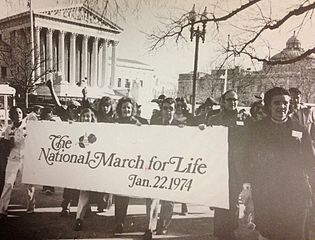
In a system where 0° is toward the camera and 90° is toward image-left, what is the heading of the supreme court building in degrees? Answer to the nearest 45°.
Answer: approximately 315°

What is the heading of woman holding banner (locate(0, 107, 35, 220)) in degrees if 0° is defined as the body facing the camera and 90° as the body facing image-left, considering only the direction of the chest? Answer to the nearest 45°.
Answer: approximately 315°

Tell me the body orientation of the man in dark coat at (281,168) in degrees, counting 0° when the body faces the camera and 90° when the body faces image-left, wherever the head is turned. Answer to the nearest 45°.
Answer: approximately 0°

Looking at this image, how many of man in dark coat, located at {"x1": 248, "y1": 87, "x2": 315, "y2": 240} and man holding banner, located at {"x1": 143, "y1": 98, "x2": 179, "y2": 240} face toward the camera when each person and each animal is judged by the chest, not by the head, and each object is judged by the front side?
2
